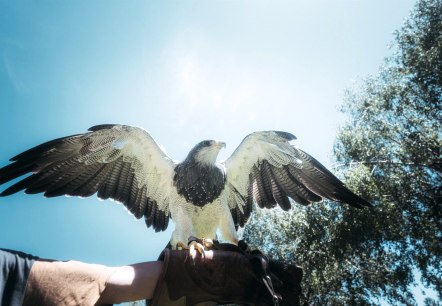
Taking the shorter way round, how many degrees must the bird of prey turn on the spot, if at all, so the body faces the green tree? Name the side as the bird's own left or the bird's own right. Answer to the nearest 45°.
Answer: approximately 135° to the bird's own left

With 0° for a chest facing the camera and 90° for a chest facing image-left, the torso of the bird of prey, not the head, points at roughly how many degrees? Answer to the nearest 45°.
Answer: approximately 0°
